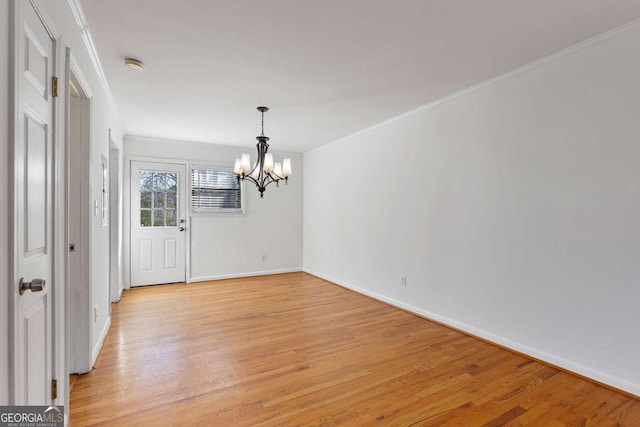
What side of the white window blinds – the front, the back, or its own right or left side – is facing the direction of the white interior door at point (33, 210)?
front

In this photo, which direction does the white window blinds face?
toward the camera

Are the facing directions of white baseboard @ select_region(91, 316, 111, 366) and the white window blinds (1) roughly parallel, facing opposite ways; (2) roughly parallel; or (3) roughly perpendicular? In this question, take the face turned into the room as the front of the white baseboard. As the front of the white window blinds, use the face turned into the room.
roughly perpendicular

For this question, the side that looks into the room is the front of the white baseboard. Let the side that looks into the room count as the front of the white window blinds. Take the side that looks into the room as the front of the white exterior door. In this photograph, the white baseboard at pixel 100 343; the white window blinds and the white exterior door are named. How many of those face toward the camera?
2

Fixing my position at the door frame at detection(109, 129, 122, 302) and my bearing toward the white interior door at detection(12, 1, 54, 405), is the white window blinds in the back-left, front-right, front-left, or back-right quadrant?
back-left

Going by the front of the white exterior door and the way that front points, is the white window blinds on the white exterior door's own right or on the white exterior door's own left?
on the white exterior door's own left

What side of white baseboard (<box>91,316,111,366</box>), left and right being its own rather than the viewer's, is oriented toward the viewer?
right

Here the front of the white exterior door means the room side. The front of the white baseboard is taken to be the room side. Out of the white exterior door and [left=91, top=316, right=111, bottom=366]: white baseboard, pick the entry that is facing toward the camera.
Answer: the white exterior door

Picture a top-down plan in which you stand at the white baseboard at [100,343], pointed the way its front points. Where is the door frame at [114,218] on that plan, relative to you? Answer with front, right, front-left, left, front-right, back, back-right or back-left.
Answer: left

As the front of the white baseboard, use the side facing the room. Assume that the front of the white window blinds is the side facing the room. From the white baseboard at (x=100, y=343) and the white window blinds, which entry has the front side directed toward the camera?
the white window blinds

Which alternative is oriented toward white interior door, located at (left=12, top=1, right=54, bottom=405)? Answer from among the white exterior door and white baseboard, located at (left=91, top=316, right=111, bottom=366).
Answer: the white exterior door

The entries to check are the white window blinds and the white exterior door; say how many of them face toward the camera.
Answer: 2

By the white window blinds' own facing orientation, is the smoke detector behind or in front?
in front

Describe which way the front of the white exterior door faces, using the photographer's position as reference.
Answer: facing the viewer

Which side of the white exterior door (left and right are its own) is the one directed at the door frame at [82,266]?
front
